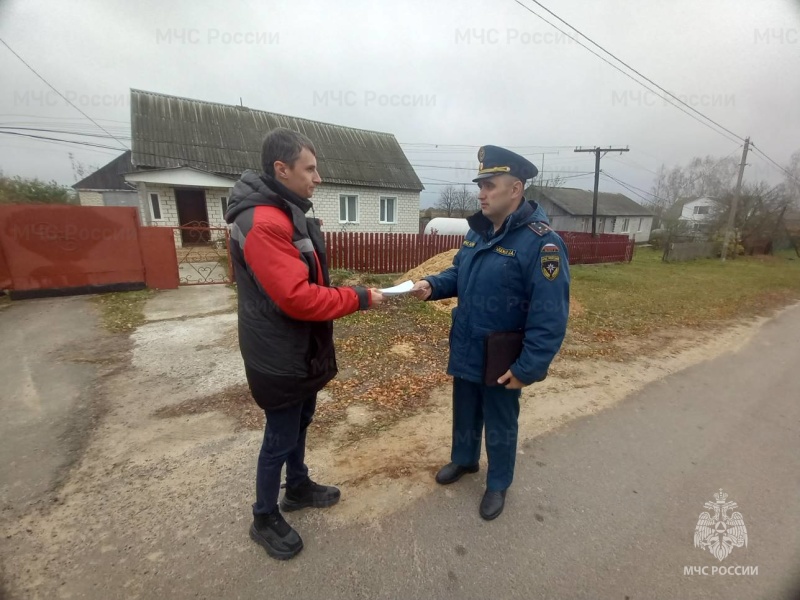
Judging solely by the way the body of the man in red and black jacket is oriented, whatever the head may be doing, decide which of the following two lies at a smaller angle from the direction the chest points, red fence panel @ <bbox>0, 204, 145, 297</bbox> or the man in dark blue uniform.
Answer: the man in dark blue uniform

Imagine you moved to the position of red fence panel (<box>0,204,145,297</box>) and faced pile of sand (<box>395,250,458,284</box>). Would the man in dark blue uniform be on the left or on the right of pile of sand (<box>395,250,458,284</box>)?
right

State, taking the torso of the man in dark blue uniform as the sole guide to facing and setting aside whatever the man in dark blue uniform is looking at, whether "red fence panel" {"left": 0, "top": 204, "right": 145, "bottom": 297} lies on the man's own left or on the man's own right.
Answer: on the man's own right

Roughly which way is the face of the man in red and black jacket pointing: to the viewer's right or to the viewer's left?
to the viewer's right

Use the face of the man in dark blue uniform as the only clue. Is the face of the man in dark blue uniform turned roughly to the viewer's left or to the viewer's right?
to the viewer's left

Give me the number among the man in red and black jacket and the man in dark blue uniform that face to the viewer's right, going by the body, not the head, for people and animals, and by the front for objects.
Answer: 1

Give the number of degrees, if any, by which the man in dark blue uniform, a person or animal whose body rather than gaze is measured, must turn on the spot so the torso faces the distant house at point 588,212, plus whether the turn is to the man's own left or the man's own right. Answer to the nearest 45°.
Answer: approximately 135° to the man's own right

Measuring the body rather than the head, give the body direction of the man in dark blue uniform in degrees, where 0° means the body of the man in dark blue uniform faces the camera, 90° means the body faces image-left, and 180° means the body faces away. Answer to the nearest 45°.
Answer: approximately 45°

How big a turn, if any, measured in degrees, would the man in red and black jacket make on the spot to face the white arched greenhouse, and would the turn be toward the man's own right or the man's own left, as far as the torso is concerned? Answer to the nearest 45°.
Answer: approximately 45° to the man's own left

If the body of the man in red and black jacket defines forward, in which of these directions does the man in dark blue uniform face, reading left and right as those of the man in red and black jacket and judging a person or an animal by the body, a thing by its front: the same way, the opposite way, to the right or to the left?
the opposite way

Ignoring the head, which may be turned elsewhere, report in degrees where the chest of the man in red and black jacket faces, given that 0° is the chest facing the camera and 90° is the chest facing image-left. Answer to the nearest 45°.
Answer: approximately 270°

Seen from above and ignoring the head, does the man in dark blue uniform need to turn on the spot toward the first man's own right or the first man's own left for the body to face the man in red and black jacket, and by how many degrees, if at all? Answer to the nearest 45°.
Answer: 0° — they already face them

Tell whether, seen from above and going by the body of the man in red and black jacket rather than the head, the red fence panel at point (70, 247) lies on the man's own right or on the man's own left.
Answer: on the man's own left

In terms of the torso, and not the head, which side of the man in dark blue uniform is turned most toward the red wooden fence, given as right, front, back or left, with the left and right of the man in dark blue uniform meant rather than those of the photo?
right

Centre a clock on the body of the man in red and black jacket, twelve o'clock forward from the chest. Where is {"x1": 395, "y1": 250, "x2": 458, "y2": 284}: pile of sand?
The pile of sand is roughly at 10 o'clock from the man in red and black jacket.
